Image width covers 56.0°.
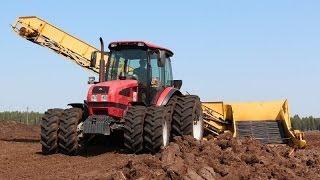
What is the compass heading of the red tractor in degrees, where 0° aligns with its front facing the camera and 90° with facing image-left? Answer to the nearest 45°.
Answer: approximately 45°

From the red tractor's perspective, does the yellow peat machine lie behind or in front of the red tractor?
behind
